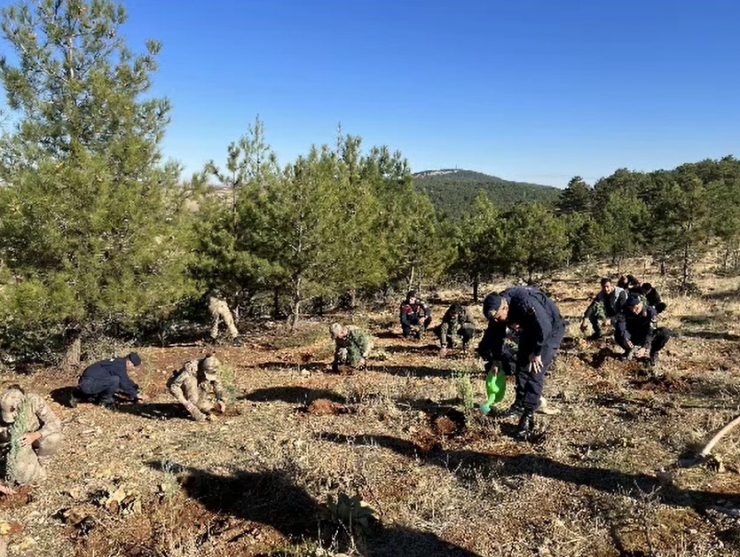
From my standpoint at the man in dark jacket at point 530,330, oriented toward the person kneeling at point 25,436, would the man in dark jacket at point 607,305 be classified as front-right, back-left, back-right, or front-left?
back-right

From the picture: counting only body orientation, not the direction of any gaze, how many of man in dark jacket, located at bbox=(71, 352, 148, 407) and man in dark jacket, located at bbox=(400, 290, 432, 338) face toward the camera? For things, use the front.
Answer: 1

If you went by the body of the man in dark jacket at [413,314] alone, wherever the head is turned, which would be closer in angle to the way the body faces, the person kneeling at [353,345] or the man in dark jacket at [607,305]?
the person kneeling

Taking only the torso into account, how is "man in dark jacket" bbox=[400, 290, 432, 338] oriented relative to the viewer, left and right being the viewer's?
facing the viewer

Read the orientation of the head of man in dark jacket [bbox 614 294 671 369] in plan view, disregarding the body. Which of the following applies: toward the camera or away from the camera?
toward the camera

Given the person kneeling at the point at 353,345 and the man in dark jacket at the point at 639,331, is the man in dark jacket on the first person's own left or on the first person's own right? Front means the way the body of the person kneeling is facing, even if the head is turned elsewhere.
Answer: on the first person's own left

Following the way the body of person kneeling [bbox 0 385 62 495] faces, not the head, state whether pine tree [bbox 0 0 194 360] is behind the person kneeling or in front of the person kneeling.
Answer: behind

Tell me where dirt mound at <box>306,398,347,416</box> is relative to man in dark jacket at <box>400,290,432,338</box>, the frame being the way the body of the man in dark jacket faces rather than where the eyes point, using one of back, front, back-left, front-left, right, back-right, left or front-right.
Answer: front

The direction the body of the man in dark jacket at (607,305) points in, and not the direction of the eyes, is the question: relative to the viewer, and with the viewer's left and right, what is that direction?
facing the viewer and to the left of the viewer
